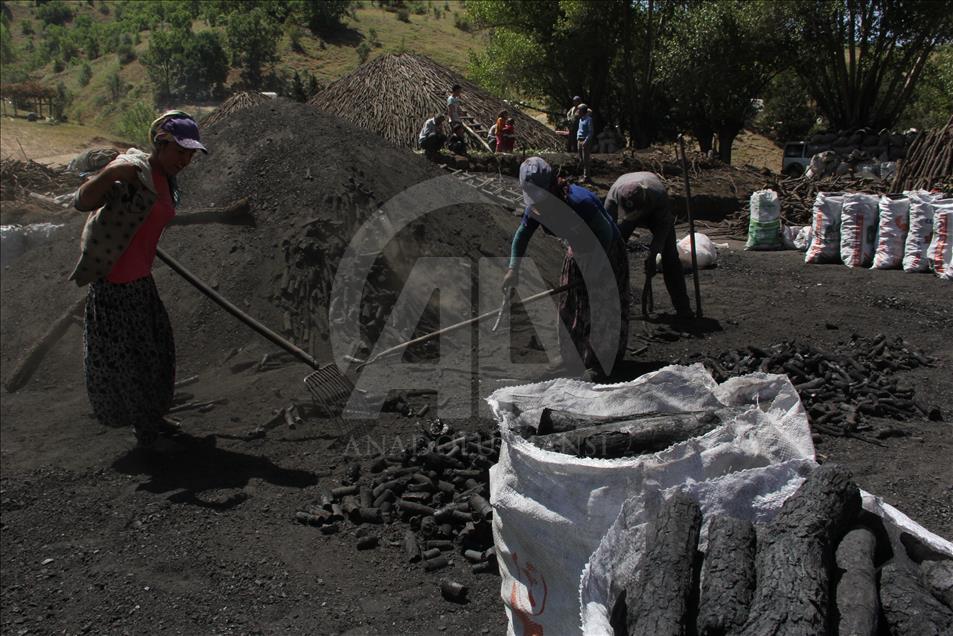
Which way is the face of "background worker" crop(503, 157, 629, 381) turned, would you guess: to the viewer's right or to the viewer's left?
to the viewer's left

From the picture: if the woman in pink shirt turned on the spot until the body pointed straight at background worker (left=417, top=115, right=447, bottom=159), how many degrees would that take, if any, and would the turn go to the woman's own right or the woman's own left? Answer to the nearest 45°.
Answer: approximately 90° to the woman's own left

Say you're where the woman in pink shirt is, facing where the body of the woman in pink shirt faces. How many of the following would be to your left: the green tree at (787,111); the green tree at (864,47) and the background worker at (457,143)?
3

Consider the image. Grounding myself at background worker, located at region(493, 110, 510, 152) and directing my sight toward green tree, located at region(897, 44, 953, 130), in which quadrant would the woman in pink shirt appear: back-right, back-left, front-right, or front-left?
back-right

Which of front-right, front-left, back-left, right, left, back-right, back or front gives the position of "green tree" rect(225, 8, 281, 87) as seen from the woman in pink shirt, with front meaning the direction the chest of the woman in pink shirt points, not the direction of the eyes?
back-left

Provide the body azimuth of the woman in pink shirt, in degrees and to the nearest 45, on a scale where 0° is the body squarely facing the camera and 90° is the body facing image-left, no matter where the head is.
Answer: approximately 315°

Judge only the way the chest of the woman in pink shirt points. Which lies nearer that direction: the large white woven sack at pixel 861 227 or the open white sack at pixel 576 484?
the open white sack

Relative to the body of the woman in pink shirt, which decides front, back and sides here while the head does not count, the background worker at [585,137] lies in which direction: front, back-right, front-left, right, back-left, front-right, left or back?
left

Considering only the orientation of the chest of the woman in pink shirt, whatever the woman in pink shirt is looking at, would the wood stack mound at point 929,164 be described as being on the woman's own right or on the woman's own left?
on the woman's own left

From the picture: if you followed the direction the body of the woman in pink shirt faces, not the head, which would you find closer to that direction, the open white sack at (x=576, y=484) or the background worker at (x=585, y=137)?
the open white sack

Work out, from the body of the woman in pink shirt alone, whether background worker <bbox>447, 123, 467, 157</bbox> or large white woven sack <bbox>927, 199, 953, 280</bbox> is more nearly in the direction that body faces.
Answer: the large white woven sack

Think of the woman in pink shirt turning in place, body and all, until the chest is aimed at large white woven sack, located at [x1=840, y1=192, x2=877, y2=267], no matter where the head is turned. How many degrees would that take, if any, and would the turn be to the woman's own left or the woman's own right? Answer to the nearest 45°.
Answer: approximately 45° to the woman's own left

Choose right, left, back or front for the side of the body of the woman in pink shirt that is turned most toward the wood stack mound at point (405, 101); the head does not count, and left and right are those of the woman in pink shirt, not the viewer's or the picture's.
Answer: left

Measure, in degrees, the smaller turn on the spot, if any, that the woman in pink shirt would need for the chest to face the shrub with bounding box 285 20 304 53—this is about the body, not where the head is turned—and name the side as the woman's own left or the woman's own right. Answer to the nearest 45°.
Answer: approximately 135° to the woman's own left
